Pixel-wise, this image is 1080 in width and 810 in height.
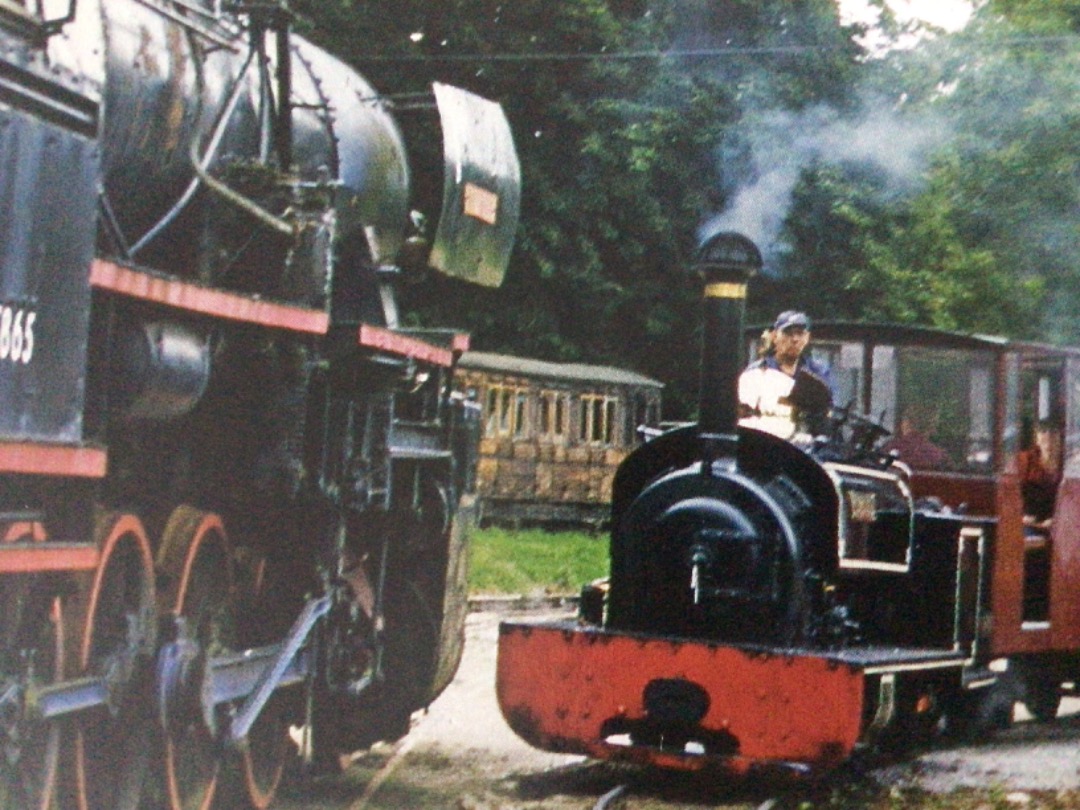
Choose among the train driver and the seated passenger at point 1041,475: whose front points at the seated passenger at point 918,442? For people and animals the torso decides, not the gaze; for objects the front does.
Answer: the seated passenger at point 1041,475

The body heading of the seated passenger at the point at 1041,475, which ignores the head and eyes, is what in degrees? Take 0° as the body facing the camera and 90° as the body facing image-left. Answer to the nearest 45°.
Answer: approximately 45°

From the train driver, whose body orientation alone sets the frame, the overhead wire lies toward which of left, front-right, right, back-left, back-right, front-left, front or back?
back-left

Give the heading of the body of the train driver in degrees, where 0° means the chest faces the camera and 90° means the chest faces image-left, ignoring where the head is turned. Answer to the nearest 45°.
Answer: approximately 315°

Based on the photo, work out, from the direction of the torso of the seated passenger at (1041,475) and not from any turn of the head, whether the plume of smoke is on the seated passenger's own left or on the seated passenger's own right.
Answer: on the seated passenger's own right

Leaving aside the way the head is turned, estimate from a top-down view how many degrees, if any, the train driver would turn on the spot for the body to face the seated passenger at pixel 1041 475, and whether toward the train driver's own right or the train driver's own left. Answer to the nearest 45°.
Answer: approximately 90° to the train driver's own left

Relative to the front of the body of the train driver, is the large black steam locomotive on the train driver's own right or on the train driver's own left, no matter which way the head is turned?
on the train driver's own right
